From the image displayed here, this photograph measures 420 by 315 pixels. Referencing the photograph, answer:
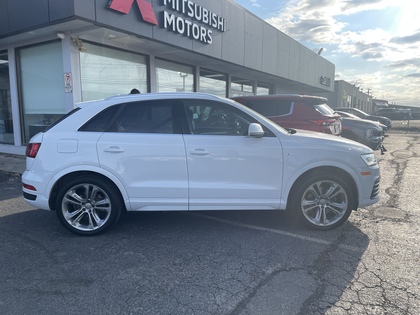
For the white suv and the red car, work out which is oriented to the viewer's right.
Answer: the white suv

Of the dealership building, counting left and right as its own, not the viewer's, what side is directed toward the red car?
front

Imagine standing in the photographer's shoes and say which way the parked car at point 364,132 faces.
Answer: facing the viewer and to the right of the viewer

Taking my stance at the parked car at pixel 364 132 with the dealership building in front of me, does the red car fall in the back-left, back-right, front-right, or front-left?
front-left

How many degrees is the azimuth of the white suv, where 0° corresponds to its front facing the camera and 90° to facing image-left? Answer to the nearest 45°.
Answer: approximately 270°

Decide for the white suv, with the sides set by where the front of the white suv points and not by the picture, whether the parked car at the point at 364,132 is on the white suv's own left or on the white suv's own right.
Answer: on the white suv's own left

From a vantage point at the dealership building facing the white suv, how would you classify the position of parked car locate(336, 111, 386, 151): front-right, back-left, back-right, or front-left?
front-left

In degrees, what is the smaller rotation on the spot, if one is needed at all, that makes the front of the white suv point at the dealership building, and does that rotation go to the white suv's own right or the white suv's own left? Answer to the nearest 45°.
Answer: approximately 135° to the white suv's own left

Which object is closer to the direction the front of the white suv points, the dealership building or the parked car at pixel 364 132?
the parked car

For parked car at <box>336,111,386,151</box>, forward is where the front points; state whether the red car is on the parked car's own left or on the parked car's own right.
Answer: on the parked car's own right

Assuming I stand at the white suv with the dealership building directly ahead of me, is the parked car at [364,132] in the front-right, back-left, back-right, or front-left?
front-right

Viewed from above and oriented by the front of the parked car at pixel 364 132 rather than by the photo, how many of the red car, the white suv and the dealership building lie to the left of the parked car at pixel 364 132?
0

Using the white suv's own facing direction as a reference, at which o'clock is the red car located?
The red car is roughly at 10 o'clock from the white suv.
